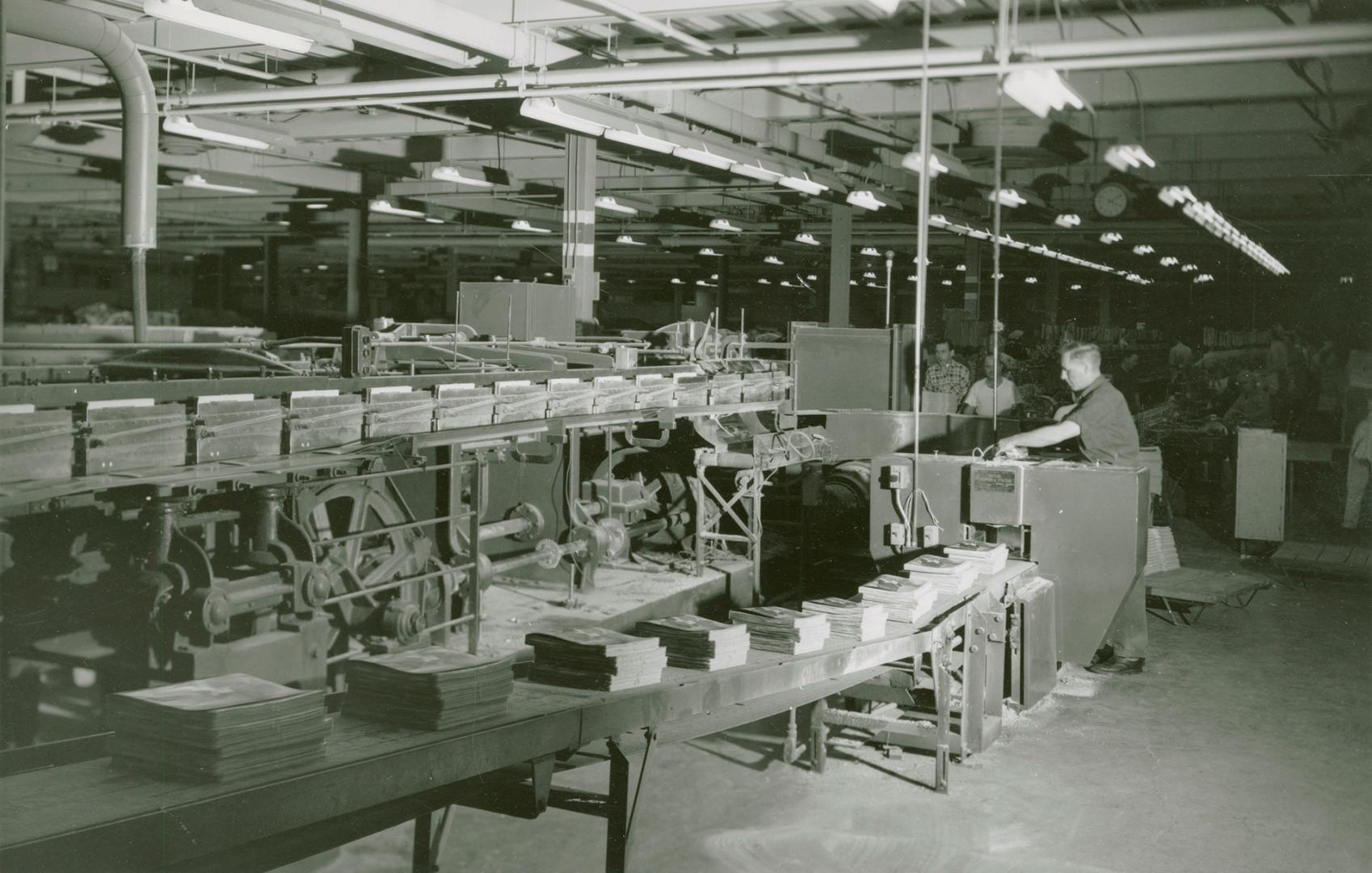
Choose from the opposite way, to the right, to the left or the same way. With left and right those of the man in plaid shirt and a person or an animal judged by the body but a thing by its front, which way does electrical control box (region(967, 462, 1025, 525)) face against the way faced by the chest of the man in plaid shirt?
the same way

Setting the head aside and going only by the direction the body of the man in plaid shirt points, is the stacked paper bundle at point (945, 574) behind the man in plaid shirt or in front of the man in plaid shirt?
in front

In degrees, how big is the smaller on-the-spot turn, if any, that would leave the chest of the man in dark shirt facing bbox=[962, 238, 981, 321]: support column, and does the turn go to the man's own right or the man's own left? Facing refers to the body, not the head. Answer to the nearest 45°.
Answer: approximately 90° to the man's own right

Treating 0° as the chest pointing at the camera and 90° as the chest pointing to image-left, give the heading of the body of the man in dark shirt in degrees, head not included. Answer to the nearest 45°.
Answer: approximately 90°

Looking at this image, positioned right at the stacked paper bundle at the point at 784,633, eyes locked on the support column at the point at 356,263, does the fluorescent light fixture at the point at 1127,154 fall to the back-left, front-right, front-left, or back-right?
front-right

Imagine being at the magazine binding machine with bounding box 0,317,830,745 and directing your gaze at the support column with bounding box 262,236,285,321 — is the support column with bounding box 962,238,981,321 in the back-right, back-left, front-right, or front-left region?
front-right

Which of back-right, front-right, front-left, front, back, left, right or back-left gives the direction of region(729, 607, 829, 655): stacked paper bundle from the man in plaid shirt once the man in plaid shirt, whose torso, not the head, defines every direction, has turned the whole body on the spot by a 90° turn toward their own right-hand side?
left

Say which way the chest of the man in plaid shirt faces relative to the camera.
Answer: toward the camera

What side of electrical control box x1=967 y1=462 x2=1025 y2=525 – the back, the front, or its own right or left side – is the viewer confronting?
front

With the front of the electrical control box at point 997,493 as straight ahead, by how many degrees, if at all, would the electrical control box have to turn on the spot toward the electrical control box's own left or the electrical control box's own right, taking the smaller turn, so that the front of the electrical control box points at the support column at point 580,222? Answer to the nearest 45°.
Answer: approximately 135° to the electrical control box's own right

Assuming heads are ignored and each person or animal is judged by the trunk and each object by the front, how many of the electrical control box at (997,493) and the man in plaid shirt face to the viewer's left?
0

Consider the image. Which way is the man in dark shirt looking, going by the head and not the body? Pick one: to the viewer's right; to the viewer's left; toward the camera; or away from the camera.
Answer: to the viewer's left

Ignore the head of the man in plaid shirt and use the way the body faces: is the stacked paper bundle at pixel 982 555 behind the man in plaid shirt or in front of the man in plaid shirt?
in front

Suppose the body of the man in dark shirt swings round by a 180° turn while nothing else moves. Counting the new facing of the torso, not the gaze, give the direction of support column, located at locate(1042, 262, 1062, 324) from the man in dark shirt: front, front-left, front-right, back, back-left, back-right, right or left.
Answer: left

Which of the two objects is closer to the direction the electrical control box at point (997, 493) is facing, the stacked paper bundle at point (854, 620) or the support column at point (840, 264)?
the stacked paper bundle
